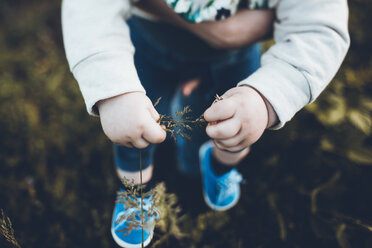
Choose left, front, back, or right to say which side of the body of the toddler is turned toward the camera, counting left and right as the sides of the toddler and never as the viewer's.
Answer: front
